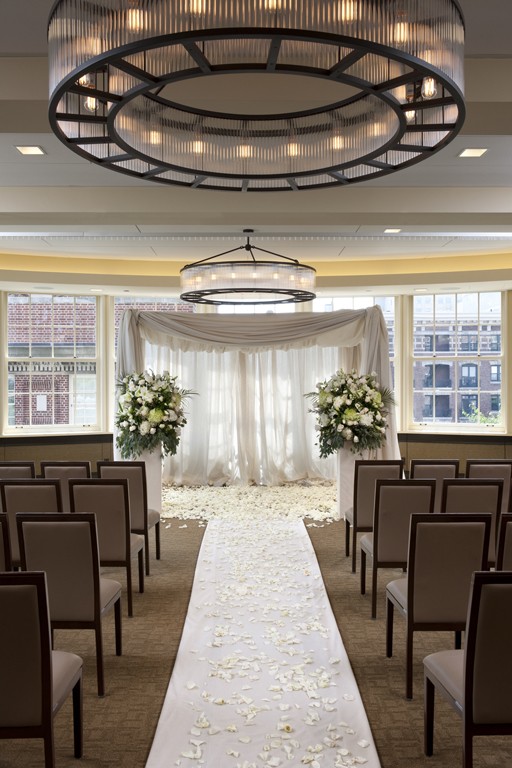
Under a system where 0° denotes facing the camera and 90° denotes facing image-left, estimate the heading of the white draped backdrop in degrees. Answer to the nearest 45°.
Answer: approximately 0°

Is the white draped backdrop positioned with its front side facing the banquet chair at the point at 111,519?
yes

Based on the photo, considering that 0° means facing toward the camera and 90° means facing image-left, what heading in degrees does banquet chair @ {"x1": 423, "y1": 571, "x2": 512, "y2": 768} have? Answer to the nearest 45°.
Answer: approximately 135°

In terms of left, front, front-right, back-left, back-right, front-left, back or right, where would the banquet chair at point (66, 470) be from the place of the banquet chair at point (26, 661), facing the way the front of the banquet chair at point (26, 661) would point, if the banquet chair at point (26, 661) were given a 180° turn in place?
back-right

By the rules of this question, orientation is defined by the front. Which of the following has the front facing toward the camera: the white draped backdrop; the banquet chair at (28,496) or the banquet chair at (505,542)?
the white draped backdrop

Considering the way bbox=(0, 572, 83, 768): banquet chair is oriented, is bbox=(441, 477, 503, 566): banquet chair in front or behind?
in front

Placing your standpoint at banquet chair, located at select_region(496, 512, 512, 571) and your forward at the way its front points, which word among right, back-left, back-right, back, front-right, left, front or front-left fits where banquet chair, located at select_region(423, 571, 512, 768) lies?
back

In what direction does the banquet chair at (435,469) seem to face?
away from the camera

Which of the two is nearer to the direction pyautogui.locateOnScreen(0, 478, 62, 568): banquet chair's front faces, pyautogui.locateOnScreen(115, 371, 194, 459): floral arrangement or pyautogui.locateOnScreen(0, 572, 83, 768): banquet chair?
the floral arrangement

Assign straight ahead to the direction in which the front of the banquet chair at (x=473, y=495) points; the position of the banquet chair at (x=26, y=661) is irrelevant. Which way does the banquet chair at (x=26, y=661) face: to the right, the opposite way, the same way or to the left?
the same way

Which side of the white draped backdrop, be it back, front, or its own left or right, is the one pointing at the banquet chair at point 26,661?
front

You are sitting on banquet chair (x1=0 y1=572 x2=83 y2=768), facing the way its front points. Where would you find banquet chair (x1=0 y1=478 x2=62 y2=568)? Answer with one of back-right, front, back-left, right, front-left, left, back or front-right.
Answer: front-left

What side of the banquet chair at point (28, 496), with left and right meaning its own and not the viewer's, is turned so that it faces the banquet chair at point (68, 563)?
back

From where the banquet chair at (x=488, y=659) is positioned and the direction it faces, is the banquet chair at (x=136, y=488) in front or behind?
in front

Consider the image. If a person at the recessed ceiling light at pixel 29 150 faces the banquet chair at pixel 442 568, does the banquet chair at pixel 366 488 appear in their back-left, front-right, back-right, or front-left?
front-left

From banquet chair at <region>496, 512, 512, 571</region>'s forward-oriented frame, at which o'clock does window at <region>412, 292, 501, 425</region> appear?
The window is roughly at 12 o'clock from the banquet chair.

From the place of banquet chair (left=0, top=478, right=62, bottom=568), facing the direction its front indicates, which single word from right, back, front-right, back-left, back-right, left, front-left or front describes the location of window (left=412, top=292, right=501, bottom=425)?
front-right

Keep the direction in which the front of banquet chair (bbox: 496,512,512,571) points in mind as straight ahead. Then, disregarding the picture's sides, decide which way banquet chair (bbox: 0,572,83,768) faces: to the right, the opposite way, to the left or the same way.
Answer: the same way

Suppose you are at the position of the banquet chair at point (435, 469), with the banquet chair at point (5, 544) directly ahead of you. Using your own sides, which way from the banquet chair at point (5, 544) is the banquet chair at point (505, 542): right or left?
left

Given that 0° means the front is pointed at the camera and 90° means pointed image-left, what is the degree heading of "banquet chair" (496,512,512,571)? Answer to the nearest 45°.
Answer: approximately 180°

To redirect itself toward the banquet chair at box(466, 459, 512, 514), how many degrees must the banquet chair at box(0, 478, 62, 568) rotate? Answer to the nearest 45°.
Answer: approximately 90° to its right

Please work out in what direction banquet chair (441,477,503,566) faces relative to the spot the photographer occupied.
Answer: facing away from the viewer
